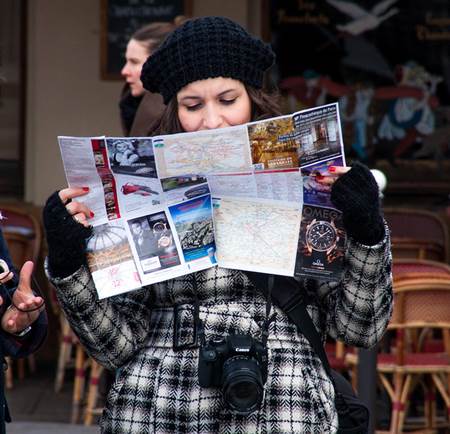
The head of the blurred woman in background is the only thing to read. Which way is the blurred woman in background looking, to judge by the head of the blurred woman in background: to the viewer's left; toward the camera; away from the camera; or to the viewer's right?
to the viewer's left

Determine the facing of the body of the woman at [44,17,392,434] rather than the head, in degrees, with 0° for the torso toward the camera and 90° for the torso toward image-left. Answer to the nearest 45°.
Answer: approximately 0°
